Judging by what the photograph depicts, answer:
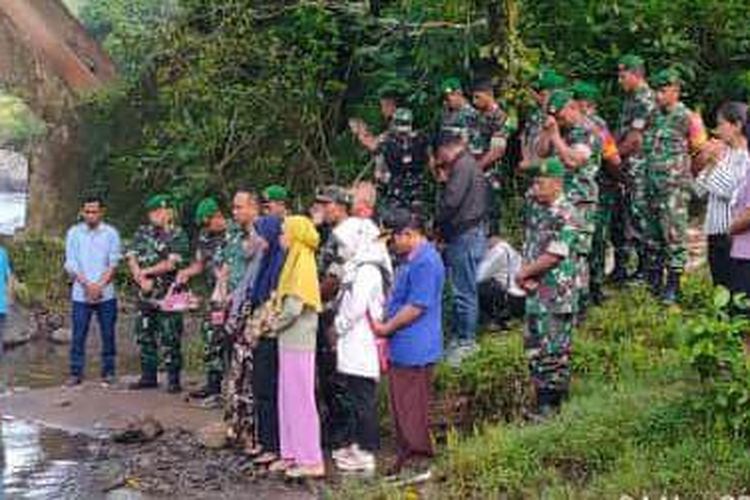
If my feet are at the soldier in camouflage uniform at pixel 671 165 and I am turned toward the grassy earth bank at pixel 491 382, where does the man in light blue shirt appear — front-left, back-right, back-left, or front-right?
front-right

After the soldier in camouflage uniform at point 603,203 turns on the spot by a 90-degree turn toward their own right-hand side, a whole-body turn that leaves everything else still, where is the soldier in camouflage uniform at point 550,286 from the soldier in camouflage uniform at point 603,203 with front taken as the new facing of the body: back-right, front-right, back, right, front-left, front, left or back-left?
back

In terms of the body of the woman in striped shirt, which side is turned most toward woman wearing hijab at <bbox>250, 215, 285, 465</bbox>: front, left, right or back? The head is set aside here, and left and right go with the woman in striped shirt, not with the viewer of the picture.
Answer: front

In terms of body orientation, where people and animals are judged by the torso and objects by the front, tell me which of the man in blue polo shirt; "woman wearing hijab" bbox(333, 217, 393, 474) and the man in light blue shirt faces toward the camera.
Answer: the man in light blue shirt

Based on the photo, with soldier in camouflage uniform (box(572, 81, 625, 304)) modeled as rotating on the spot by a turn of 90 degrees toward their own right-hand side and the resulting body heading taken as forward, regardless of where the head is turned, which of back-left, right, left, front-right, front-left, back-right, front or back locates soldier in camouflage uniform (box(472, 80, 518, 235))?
left

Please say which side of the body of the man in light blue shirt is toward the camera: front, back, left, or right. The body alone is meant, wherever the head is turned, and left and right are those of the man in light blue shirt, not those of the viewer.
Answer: front

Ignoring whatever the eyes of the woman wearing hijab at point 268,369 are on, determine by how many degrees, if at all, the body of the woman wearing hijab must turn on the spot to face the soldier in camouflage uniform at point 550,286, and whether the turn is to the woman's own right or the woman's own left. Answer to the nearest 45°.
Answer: approximately 180°

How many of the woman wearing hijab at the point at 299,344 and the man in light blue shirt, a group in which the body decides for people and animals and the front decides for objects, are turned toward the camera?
1

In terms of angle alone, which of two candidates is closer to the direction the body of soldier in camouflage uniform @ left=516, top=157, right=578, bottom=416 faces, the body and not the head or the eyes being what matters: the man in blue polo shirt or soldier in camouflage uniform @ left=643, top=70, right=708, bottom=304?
the man in blue polo shirt

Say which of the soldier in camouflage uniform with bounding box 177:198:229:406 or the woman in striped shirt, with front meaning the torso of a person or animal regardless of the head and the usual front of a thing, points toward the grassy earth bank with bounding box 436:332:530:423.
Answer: the woman in striped shirt

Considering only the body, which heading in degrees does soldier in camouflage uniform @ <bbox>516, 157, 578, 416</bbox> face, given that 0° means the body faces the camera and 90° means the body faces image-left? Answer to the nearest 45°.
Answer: approximately 90°

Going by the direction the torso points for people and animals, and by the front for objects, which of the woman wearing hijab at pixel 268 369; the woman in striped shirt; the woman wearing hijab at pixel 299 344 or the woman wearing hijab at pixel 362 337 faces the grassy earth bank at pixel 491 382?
the woman in striped shirt

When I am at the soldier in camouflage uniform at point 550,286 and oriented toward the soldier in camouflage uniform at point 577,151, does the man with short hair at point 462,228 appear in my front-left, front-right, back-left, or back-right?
front-left

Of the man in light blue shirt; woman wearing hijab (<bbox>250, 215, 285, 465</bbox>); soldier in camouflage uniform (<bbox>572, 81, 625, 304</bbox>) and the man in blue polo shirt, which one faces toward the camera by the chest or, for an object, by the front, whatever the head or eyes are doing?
the man in light blue shirt

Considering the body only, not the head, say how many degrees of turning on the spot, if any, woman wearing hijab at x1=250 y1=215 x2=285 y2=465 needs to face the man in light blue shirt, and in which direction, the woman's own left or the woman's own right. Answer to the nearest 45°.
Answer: approximately 45° to the woman's own right
